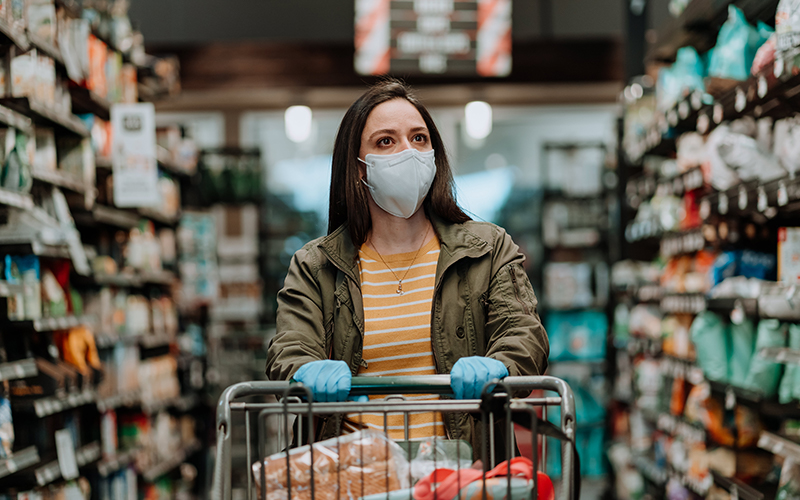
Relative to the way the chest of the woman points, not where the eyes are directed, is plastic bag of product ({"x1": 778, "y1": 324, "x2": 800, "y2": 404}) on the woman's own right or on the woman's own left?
on the woman's own left

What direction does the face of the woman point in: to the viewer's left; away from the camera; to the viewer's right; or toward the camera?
toward the camera

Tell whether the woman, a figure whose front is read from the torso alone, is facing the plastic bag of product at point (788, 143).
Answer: no

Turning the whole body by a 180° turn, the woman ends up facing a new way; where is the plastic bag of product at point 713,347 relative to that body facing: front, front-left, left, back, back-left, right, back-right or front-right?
front-right

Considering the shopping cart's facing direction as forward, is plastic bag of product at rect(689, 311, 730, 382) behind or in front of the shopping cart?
behind

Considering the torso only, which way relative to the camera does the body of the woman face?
toward the camera

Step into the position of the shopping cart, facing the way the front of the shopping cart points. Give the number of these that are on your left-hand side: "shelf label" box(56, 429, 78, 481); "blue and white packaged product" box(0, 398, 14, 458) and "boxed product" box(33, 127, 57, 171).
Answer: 0

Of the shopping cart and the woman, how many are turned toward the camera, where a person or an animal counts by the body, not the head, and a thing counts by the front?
2

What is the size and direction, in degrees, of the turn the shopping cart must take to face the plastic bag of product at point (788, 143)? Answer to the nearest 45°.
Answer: approximately 135° to its left

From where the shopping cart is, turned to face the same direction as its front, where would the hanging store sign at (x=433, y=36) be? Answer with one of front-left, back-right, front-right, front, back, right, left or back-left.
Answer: back

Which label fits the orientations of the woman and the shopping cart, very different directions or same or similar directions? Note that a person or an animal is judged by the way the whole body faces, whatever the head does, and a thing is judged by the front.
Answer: same or similar directions

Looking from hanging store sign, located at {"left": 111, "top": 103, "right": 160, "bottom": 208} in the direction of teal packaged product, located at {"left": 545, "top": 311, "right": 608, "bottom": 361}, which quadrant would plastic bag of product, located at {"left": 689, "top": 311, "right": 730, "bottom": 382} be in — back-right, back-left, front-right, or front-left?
front-right

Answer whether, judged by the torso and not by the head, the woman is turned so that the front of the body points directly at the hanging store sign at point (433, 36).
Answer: no

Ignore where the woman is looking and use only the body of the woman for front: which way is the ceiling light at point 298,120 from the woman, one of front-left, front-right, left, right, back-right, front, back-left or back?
back

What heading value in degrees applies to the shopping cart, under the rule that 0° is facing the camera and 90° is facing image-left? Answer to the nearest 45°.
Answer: approximately 0°

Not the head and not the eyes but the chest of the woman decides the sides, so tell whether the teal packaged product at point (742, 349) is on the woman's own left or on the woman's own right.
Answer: on the woman's own left

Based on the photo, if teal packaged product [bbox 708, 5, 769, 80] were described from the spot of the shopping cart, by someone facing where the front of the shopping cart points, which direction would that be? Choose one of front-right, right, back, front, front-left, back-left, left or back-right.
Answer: back-left

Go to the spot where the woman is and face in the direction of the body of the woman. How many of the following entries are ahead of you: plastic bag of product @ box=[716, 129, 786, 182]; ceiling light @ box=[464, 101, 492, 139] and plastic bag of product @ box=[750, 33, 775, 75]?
0
